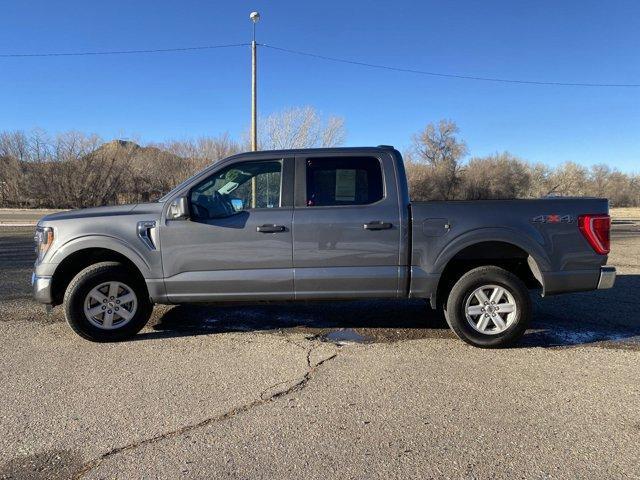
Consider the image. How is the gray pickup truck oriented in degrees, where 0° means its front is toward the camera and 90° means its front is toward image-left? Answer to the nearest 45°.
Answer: approximately 90°
